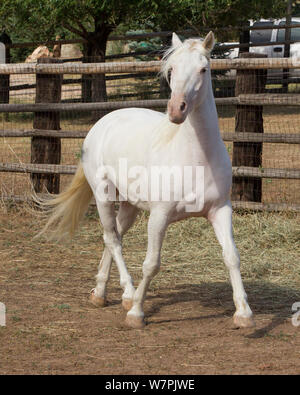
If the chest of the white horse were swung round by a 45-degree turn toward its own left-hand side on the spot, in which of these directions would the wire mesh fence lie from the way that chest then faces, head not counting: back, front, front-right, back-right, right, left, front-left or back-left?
left

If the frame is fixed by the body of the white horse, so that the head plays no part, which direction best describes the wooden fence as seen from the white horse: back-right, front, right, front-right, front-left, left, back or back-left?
back-left

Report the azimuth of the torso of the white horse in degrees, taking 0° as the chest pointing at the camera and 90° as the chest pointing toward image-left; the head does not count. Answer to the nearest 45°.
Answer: approximately 315°
